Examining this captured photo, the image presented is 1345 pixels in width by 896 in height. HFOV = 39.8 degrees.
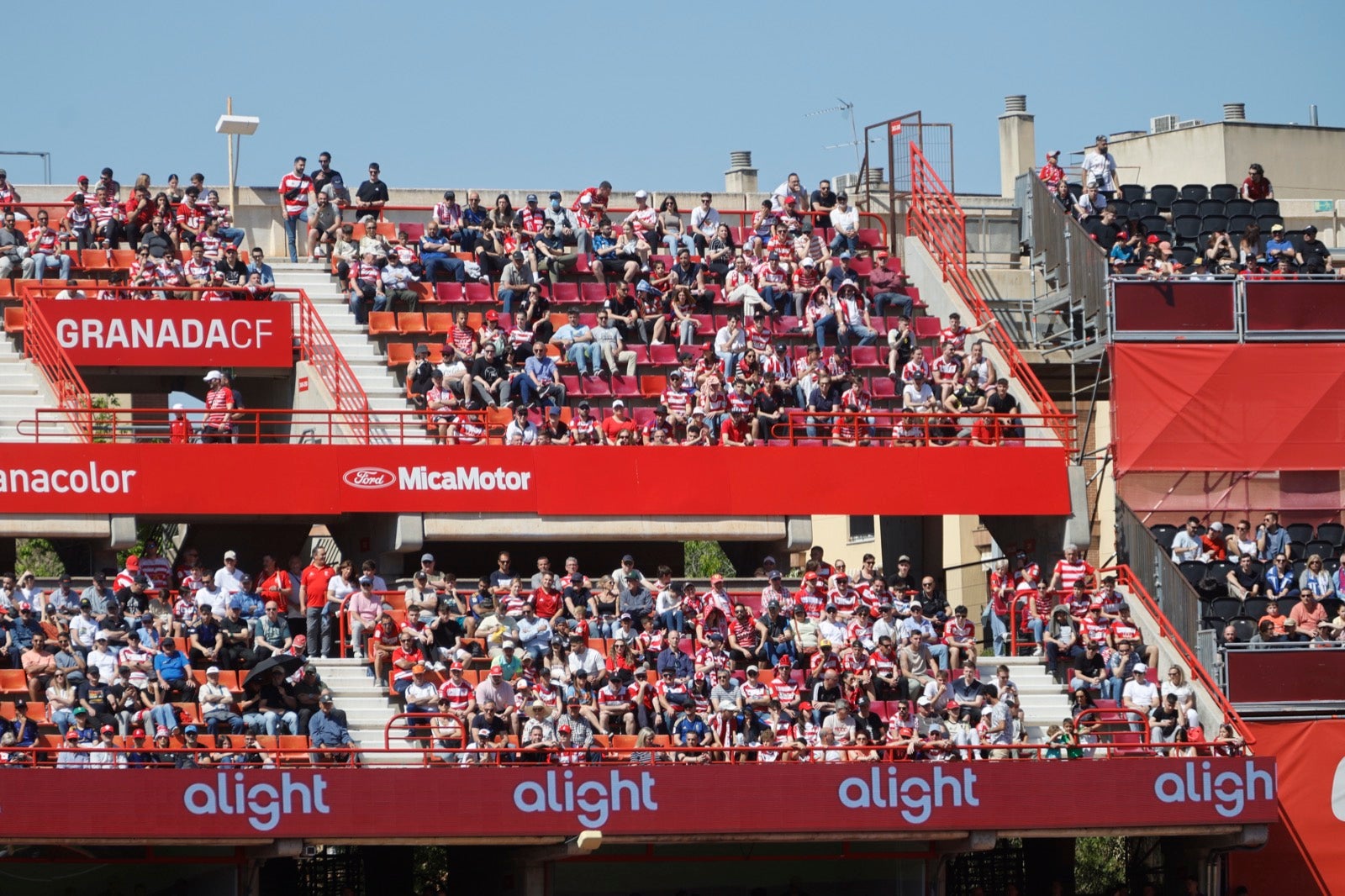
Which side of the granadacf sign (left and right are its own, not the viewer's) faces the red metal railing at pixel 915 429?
left

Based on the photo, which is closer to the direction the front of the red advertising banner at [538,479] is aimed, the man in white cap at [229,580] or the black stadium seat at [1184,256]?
the man in white cap

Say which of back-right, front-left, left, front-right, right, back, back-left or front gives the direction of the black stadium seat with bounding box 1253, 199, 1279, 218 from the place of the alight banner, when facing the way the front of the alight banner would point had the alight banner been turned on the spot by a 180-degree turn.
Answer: front-right
